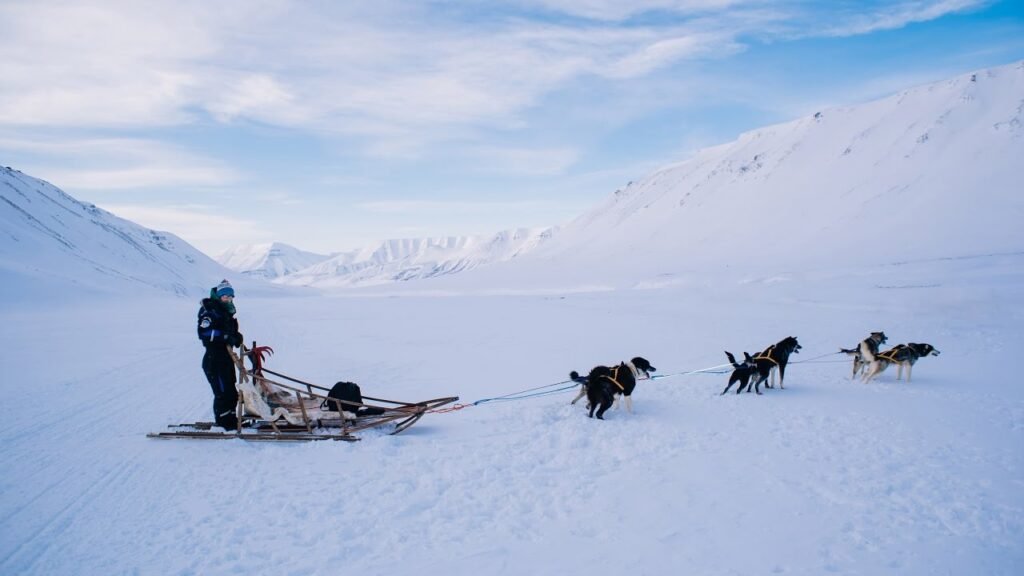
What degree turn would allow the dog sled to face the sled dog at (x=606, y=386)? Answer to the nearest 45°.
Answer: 0° — it already faces it

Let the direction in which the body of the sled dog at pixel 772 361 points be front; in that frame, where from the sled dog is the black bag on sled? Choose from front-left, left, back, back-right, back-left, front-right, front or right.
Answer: back-right

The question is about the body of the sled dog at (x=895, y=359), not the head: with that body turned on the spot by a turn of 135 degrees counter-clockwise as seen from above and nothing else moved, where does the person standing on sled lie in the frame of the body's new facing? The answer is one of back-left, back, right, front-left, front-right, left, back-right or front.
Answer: left

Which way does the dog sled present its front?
to the viewer's right

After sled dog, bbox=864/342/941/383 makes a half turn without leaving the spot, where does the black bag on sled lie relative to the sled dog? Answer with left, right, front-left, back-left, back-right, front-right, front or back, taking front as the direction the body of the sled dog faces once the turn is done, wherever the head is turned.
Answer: front-left

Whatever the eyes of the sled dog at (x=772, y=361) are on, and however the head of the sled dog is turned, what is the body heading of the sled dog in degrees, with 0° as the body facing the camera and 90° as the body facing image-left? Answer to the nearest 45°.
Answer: approximately 270°

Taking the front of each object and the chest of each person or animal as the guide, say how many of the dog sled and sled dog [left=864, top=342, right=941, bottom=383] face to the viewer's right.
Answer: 2

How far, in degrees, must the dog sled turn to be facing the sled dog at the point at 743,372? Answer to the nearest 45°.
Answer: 0° — it already faces it

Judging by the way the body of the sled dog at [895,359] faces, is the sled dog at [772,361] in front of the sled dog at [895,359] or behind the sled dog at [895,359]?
behind

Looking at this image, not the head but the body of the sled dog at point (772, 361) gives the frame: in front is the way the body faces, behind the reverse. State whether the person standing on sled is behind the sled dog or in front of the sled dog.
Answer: behind

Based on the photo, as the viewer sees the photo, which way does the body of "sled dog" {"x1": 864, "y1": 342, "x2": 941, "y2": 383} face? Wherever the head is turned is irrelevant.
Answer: to the viewer's right

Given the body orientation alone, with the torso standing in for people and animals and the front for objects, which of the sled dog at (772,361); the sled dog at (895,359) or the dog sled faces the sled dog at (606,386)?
the dog sled

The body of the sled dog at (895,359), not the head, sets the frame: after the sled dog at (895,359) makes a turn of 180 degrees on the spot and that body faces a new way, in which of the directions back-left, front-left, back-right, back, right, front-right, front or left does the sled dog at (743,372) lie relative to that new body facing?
front-left

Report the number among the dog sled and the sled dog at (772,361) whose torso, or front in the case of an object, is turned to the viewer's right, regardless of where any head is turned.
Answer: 2

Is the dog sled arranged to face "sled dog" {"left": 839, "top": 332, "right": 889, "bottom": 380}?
yes
